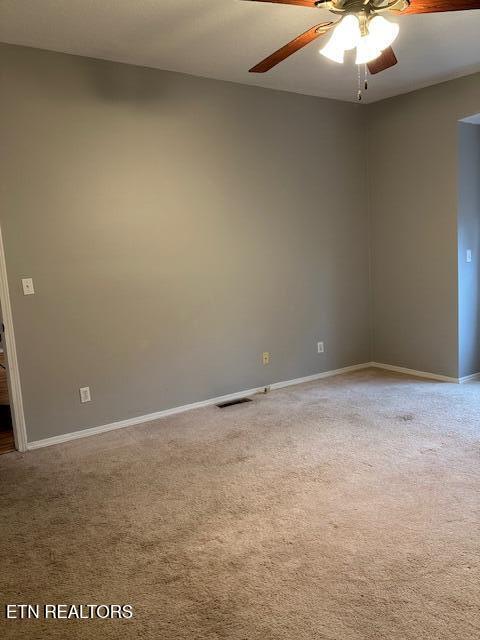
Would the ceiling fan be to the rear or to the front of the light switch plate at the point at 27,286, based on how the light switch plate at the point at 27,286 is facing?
to the front

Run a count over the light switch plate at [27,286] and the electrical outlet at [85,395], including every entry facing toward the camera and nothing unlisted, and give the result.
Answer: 2

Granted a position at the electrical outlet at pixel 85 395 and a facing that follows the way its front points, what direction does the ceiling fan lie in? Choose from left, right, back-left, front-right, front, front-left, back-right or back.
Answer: front-left
